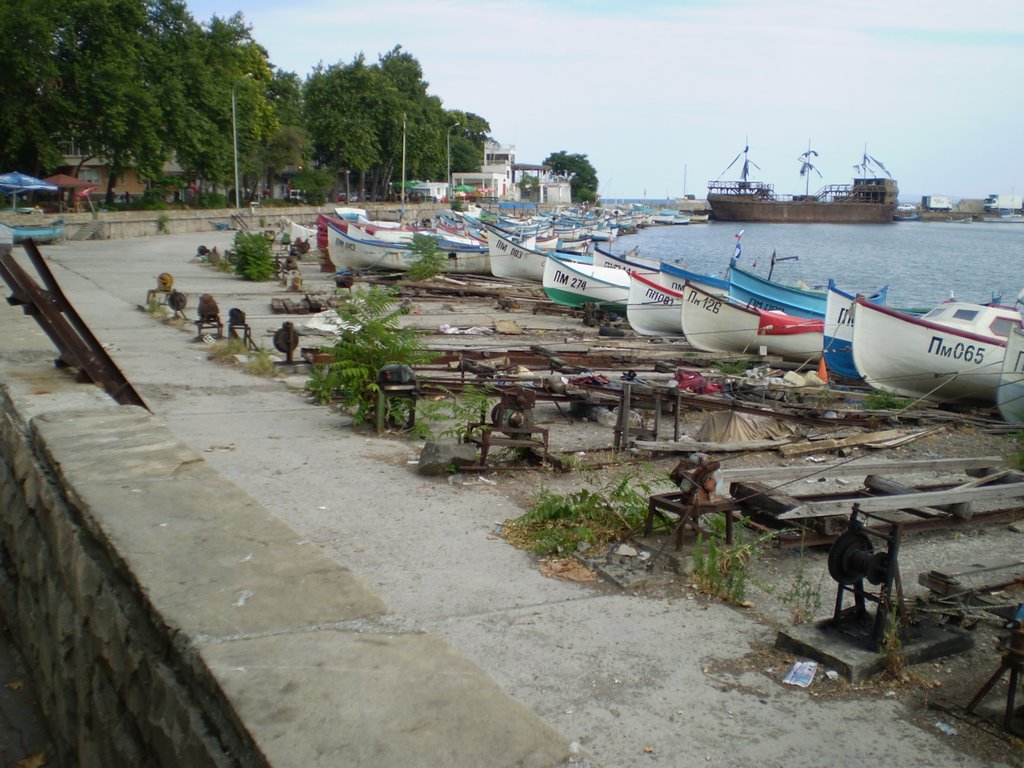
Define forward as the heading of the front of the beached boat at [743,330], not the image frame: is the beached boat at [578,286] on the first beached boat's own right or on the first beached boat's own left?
on the first beached boat's own right

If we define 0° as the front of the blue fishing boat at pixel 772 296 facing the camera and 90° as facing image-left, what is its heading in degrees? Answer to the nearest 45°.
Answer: approximately 45°

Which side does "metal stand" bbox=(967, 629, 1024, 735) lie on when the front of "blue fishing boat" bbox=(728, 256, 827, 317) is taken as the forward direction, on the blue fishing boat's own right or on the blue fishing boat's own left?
on the blue fishing boat's own left

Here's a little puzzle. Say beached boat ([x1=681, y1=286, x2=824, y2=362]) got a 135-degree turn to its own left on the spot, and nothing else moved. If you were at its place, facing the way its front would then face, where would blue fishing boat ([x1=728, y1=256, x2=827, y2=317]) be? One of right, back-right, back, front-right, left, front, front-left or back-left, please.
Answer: left

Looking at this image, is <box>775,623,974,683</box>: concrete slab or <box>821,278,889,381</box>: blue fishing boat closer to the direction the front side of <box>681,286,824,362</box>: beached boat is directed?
the concrete slab

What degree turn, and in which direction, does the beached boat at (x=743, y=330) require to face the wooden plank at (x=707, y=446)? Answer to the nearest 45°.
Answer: approximately 45° to its left

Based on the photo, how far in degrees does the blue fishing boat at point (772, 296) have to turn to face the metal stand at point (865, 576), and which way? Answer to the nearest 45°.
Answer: approximately 45° to its left

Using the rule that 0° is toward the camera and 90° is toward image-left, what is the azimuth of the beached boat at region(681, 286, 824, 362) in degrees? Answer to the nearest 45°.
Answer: approximately 45°

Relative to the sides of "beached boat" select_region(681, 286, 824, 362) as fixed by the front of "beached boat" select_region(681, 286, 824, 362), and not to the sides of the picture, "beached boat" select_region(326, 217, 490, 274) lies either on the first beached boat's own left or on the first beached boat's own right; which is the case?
on the first beached boat's own right
